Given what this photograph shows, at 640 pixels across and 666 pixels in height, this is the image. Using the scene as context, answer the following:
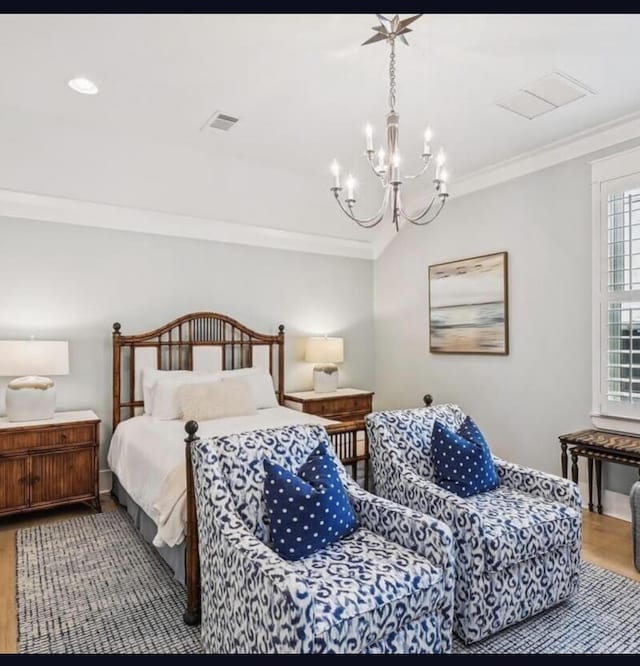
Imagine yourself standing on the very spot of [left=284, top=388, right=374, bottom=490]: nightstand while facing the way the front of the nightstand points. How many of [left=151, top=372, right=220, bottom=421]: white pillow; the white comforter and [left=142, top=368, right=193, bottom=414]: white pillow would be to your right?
3

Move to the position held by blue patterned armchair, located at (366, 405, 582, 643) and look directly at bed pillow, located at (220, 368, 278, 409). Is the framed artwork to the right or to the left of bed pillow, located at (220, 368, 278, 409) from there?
right

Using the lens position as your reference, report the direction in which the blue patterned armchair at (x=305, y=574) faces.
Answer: facing the viewer and to the right of the viewer

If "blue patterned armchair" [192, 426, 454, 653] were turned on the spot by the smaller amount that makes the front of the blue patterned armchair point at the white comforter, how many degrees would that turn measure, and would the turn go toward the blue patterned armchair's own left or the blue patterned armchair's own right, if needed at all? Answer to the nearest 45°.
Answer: approximately 180°

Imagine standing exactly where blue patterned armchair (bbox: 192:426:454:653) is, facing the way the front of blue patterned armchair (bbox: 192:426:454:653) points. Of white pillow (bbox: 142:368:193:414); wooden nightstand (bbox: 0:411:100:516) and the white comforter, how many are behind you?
3

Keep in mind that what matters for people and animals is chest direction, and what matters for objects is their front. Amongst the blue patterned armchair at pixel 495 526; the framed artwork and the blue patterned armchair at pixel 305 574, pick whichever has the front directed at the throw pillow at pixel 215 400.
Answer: the framed artwork

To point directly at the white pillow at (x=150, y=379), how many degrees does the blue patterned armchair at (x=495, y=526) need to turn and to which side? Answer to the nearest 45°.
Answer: approximately 135° to its right

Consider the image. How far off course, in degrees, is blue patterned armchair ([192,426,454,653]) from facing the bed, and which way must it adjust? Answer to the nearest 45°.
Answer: approximately 180°

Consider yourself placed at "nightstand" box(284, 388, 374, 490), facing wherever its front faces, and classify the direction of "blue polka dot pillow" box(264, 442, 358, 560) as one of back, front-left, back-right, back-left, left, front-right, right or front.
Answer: front-right

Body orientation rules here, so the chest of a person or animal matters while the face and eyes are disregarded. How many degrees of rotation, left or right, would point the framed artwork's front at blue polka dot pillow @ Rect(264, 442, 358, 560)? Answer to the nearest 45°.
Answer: approximately 45° to its left

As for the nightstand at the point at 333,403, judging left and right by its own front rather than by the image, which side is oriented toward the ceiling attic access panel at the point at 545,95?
front

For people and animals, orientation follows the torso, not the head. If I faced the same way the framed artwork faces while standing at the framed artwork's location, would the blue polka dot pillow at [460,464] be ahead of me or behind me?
ahead

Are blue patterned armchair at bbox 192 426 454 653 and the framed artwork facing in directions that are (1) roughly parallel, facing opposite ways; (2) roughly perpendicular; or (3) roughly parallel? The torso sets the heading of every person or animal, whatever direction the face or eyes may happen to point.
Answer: roughly perpendicular
